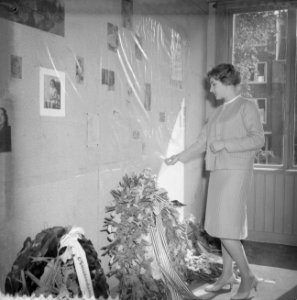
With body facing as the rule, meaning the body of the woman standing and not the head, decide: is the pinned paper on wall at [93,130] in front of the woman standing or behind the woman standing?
in front

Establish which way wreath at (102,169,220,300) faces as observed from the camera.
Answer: facing the viewer and to the right of the viewer

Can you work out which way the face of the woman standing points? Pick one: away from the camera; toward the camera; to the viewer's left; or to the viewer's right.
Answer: to the viewer's left

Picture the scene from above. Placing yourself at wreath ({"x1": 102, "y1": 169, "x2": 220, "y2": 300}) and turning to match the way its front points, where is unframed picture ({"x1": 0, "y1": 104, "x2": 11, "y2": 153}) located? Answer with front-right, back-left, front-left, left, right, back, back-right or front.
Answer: right

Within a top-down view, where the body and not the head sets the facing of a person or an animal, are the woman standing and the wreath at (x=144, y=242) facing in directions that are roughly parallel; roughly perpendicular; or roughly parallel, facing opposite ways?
roughly perpendicular

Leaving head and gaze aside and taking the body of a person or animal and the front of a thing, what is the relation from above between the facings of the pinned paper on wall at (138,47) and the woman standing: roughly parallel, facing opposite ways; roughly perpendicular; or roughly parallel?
roughly perpendicular

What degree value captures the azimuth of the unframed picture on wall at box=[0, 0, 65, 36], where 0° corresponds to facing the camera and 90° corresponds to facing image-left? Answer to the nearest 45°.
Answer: approximately 315°

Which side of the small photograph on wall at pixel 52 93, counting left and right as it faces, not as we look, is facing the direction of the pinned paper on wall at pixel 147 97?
left

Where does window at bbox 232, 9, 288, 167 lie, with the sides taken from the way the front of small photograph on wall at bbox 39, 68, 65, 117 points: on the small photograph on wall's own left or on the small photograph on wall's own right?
on the small photograph on wall's own left

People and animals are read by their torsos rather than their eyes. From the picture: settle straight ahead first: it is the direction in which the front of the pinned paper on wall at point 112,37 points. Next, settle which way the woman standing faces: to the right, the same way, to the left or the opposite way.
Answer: to the right
